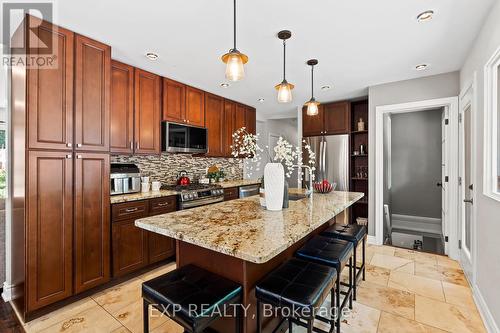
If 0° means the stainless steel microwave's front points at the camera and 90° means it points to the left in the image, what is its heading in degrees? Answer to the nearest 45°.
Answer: approximately 315°

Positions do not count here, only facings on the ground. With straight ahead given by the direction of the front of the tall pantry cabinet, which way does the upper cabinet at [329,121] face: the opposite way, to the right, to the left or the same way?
to the right

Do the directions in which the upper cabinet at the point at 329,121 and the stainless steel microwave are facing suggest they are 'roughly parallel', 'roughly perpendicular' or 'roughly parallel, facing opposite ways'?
roughly perpendicular

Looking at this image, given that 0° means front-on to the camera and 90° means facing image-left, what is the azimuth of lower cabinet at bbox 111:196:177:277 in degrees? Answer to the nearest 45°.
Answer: approximately 315°

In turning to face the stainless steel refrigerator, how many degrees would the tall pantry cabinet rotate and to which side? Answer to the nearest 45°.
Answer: approximately 45° to its left

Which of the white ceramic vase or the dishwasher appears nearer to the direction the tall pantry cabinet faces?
the white ceramic vase

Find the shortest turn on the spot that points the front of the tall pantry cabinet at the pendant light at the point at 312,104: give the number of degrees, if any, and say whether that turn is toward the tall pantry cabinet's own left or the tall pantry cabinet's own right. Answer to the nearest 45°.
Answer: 0° — it already faces it

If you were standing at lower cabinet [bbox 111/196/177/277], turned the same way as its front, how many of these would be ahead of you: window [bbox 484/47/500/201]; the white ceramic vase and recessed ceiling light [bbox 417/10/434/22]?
3

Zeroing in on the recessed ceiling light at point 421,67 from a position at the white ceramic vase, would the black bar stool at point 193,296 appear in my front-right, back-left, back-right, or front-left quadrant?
back-right

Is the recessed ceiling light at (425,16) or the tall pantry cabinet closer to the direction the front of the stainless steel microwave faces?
the recessed ceiling light
